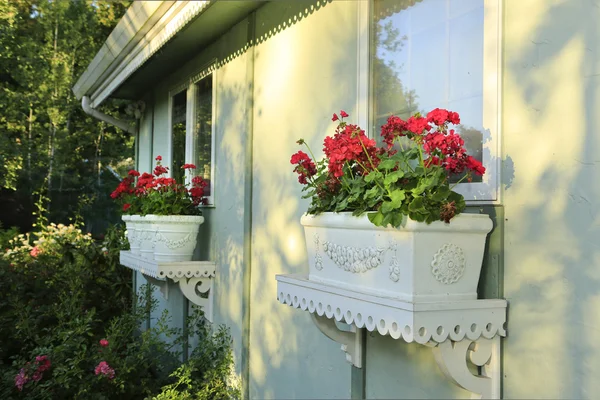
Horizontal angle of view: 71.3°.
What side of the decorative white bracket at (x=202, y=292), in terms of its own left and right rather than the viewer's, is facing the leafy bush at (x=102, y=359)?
front

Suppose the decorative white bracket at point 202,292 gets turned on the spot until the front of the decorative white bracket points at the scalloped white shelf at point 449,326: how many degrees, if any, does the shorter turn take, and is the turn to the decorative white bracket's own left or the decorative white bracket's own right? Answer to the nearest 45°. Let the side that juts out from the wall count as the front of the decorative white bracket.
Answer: approximately 90° to the decorative white bracket's own left

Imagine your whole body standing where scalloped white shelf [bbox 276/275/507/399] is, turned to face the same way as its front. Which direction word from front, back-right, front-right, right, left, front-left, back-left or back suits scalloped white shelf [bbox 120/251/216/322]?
right

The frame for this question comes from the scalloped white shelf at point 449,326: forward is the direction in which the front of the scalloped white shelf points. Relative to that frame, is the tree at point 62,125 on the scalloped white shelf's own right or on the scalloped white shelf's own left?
on the scalloped white shelf's own right

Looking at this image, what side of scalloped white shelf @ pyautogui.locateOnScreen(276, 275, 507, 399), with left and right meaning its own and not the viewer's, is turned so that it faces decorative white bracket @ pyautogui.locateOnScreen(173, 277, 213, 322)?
right

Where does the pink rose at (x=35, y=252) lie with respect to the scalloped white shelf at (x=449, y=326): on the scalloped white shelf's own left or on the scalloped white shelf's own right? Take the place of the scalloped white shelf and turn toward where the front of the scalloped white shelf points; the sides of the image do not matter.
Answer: on the scalloped white shelf's own right

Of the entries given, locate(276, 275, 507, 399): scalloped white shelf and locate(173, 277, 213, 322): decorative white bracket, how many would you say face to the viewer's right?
0

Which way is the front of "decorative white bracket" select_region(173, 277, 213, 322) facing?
to the viewer's left

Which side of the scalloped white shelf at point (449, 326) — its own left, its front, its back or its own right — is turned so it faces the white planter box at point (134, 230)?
right

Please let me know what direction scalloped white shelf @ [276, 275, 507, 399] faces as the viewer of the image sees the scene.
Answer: facing the viewer and to the left of the viewer
